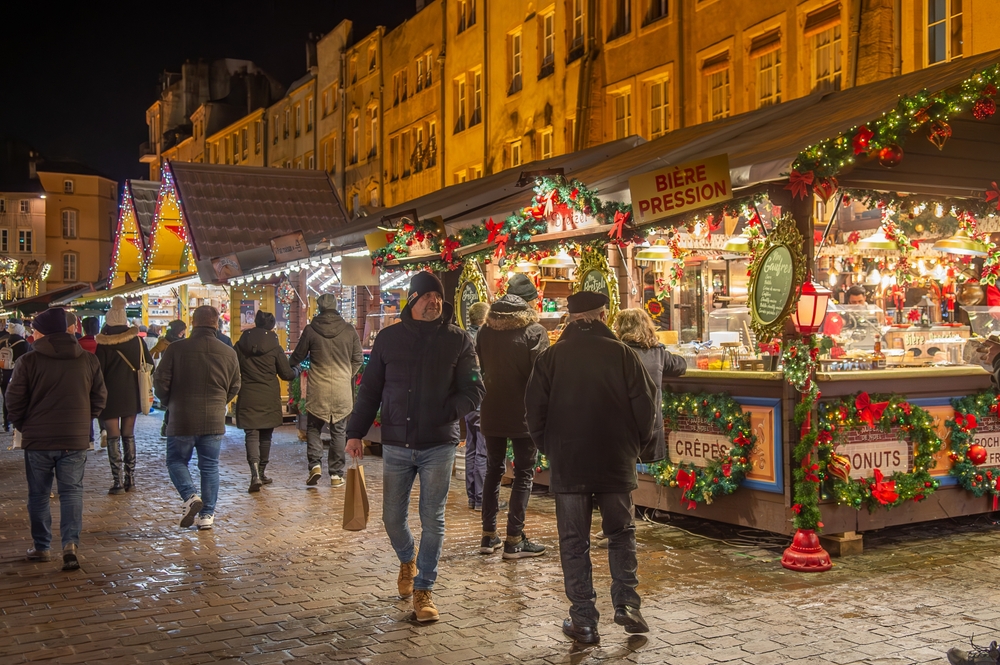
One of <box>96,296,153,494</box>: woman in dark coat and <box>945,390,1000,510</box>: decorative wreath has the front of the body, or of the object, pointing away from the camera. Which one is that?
the woman in dark coat

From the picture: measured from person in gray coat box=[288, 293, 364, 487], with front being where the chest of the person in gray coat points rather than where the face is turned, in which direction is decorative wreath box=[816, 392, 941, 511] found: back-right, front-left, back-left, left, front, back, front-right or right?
back-right

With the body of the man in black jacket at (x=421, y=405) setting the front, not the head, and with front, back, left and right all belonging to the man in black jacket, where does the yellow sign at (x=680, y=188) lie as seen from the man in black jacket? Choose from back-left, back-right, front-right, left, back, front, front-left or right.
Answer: back-left

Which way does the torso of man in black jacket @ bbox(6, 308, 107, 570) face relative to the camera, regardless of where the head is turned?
away from the camera

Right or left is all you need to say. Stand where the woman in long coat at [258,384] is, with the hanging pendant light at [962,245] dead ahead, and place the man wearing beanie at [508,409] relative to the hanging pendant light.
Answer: right

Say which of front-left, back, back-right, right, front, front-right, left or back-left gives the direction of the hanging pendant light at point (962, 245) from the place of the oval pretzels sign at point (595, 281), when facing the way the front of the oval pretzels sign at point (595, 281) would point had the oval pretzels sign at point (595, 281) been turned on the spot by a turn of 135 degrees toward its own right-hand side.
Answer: right

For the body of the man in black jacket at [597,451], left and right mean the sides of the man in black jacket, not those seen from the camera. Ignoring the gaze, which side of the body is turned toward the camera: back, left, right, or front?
back

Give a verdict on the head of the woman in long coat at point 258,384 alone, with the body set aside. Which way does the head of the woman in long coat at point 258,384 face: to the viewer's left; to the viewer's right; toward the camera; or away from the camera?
away from the camera

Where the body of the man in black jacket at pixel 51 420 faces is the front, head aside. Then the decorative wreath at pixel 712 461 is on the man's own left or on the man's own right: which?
on the man's own right

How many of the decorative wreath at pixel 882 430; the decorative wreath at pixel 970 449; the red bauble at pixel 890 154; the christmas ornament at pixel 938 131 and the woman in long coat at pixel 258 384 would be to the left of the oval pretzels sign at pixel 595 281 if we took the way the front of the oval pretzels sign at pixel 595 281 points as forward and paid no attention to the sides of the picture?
4

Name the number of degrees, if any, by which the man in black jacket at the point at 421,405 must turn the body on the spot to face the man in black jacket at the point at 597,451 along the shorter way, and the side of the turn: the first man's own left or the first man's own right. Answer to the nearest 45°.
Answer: approximately 45° to the first man's own left

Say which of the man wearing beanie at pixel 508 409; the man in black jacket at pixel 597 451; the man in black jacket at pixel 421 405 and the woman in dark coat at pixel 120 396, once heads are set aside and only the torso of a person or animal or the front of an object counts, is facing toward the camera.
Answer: the man in black jacket at pixel 421 405

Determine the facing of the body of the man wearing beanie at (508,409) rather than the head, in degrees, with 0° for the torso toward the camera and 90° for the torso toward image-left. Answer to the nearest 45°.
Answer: approximately 225°

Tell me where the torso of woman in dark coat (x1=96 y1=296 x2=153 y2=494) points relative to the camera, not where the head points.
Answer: away from the camera

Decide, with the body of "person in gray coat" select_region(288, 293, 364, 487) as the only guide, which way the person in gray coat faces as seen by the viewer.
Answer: away from the camera

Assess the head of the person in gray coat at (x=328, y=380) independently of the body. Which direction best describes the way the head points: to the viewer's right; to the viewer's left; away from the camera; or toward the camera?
away from the camera

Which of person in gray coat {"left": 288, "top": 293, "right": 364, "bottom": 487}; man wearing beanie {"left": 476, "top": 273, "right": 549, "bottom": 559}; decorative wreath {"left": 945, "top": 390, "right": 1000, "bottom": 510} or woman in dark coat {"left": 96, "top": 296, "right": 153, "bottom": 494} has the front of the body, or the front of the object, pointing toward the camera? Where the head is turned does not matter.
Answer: the decorative wreath

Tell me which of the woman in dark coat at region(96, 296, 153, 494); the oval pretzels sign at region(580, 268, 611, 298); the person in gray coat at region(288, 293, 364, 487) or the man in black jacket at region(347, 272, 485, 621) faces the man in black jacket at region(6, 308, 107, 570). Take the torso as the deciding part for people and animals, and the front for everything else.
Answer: the oval pretzels sign

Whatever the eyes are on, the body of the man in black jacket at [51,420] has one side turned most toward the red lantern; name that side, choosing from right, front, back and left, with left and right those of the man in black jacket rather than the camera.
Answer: right

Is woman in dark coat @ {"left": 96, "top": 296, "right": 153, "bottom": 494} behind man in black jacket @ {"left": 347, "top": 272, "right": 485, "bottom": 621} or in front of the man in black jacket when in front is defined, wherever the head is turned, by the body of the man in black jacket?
behind
